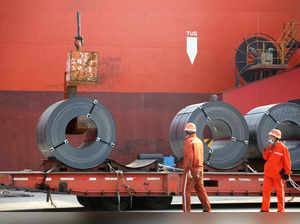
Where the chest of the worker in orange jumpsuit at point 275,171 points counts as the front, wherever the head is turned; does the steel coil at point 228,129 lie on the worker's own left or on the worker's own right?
on the worker's own right

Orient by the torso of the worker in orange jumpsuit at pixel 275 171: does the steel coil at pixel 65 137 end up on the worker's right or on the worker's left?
on the worker's right

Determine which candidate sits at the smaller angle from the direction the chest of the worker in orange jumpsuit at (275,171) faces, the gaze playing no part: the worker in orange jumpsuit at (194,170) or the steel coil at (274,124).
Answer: the worker in orange jumpsuit

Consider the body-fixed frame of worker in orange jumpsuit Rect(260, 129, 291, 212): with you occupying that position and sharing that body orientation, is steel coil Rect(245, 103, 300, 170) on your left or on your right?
on your right

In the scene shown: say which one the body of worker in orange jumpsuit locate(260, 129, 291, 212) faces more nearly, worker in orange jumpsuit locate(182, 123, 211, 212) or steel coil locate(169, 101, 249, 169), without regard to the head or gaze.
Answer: the worker in orange jumpsuit

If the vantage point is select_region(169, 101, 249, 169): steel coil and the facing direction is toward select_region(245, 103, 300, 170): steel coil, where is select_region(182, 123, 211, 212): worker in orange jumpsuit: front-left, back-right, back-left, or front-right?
back-right
